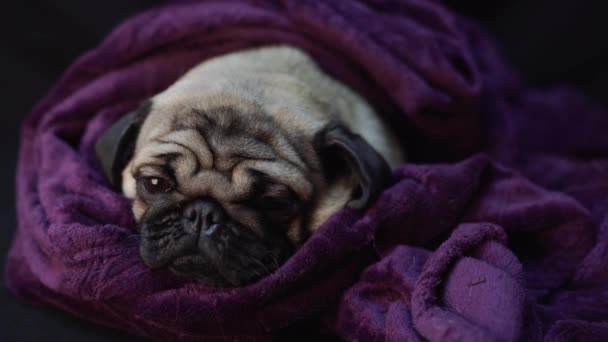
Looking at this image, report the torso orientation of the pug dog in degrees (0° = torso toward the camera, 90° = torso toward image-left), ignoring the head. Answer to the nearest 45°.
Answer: approximately 45°
